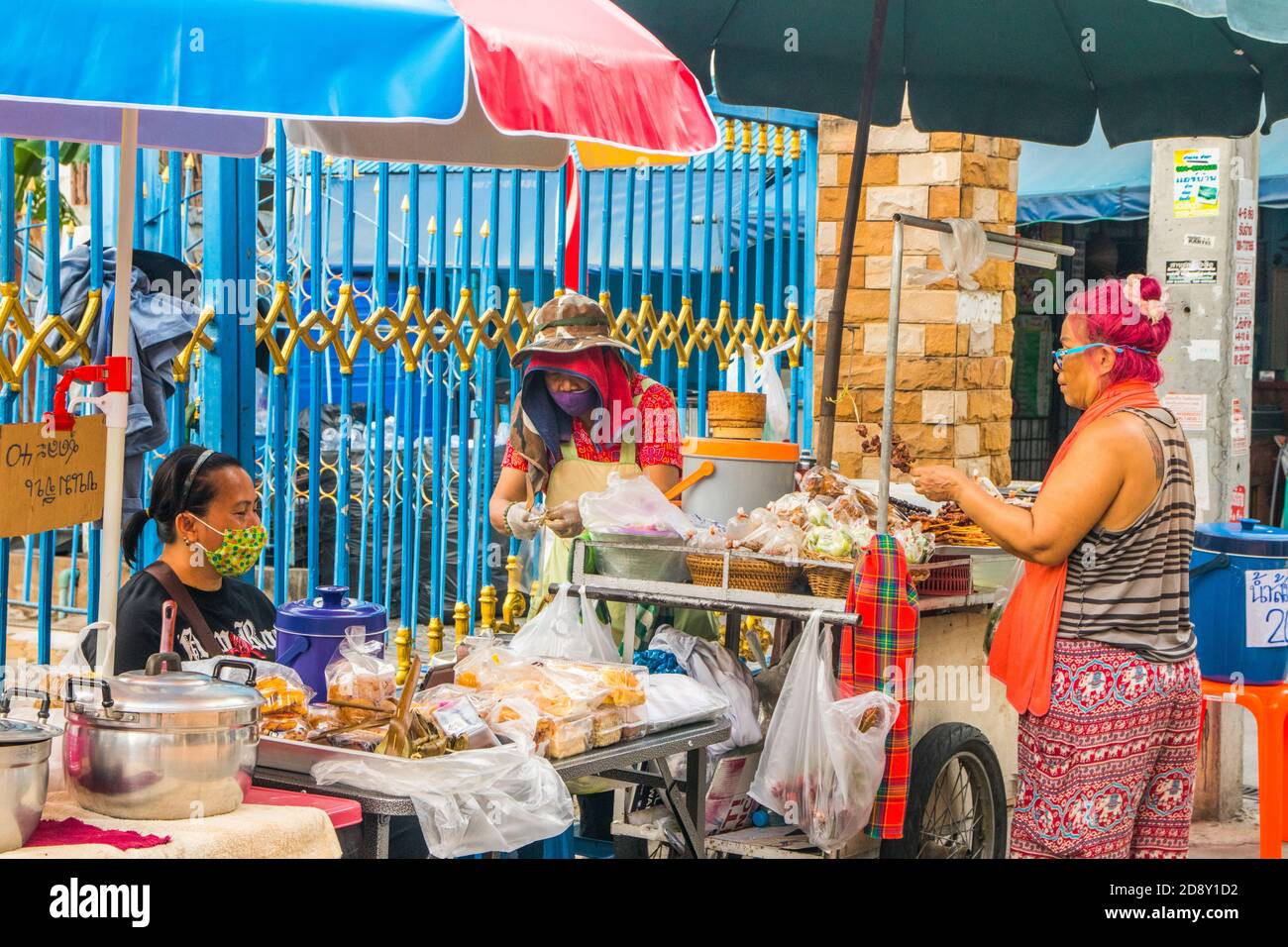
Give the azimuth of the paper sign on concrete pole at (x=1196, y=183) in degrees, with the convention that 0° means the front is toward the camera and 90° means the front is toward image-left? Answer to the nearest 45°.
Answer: approximately 0°

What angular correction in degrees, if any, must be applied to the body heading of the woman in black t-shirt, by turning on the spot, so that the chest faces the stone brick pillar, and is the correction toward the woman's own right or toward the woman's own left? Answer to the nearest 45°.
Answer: approximately 90° to the woman's own left

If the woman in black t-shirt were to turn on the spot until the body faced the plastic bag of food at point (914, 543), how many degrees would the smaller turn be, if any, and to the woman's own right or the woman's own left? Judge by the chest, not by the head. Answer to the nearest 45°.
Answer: approximately 45° to the woman's own left

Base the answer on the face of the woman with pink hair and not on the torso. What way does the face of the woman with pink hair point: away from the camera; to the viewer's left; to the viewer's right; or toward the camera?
to the viewer's left

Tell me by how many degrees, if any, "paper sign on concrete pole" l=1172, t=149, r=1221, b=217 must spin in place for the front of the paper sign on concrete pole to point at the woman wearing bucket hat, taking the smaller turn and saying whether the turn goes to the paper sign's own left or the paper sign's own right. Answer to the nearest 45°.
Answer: approximately 45° to the paper sign's own right

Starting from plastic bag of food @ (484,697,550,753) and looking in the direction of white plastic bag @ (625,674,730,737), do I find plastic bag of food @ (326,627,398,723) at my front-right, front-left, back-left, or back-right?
back-left

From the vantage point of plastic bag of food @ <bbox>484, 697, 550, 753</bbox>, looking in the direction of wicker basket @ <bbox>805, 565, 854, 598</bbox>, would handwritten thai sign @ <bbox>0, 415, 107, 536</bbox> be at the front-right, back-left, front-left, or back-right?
back-left
